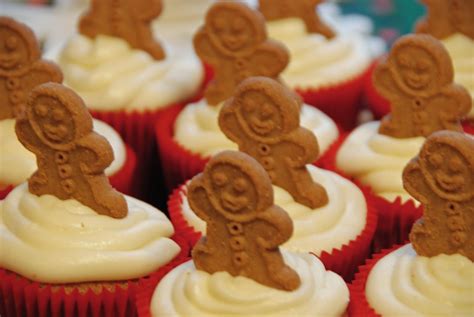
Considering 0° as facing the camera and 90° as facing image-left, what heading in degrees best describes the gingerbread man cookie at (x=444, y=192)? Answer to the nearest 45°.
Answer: approximately 0°

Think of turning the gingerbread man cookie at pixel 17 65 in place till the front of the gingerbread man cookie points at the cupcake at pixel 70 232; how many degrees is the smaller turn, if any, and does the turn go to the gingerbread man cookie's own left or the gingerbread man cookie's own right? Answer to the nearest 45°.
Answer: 0° — it already faces it

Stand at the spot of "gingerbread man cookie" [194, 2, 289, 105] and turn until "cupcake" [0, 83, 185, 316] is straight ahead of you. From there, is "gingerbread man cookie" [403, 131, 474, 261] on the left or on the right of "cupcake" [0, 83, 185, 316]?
left

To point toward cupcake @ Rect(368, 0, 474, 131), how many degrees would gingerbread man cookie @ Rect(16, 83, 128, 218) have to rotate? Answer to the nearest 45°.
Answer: approximately 135° to its left

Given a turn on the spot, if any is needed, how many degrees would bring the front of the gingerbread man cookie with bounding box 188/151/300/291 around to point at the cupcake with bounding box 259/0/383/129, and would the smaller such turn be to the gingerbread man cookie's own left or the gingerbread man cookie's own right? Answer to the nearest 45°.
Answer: approximately 180°

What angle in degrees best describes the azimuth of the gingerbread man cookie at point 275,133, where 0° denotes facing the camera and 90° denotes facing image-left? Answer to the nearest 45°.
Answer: approximately 0°

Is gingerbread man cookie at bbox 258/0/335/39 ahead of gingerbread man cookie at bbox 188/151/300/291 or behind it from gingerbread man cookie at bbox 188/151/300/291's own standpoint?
behind
